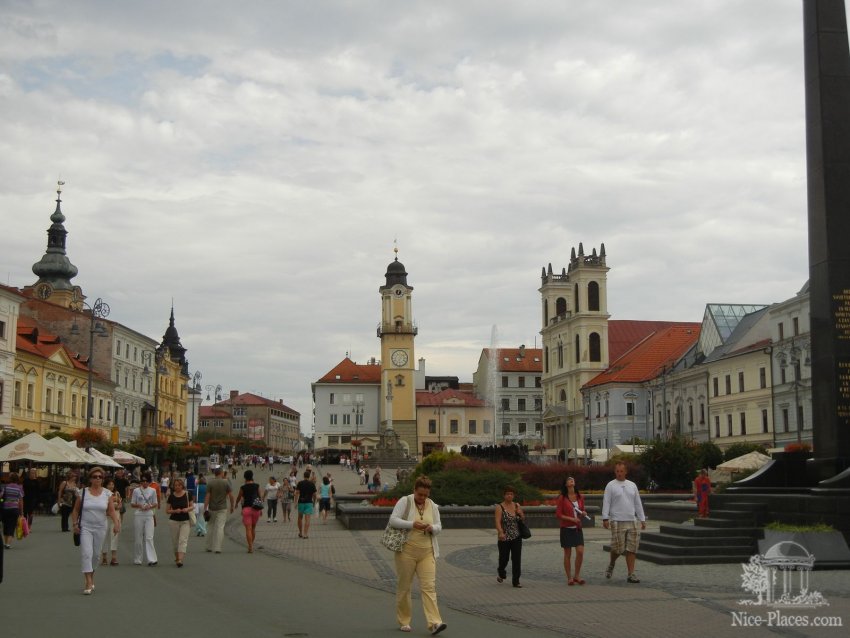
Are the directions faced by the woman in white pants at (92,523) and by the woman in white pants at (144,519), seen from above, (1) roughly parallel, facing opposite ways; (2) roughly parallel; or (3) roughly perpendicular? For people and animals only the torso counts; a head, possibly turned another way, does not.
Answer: roughly parallel

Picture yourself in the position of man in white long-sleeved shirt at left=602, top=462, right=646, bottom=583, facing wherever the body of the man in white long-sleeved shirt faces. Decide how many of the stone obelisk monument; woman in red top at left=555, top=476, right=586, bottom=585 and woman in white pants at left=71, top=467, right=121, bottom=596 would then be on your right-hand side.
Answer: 2

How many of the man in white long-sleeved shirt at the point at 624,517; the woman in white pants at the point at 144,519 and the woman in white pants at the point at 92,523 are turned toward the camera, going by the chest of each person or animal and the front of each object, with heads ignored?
3

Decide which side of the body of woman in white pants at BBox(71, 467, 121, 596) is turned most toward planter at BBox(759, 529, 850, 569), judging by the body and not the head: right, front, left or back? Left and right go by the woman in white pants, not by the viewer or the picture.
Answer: left

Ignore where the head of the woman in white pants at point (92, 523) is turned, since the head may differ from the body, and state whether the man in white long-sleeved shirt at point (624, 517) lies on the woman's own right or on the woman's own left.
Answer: on the woman's own left

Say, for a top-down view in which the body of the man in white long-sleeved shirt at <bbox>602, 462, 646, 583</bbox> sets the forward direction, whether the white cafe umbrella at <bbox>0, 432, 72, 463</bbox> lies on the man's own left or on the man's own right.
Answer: on the man's own right

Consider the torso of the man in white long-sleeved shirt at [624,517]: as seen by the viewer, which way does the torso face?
toward the camera

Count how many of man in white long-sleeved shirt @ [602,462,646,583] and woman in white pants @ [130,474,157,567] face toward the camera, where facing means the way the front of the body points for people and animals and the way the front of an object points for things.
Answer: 2

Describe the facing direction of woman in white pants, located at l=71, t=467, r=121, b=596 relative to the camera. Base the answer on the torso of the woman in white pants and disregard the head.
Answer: toward the camera

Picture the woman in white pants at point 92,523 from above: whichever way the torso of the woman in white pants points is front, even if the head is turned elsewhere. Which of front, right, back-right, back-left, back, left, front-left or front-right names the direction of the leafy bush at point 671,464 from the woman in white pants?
back-left

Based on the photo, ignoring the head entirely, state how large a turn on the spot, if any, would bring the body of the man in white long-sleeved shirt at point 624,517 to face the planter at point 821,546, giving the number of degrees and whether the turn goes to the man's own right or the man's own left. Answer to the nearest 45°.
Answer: approximately 135° to the man's own left
